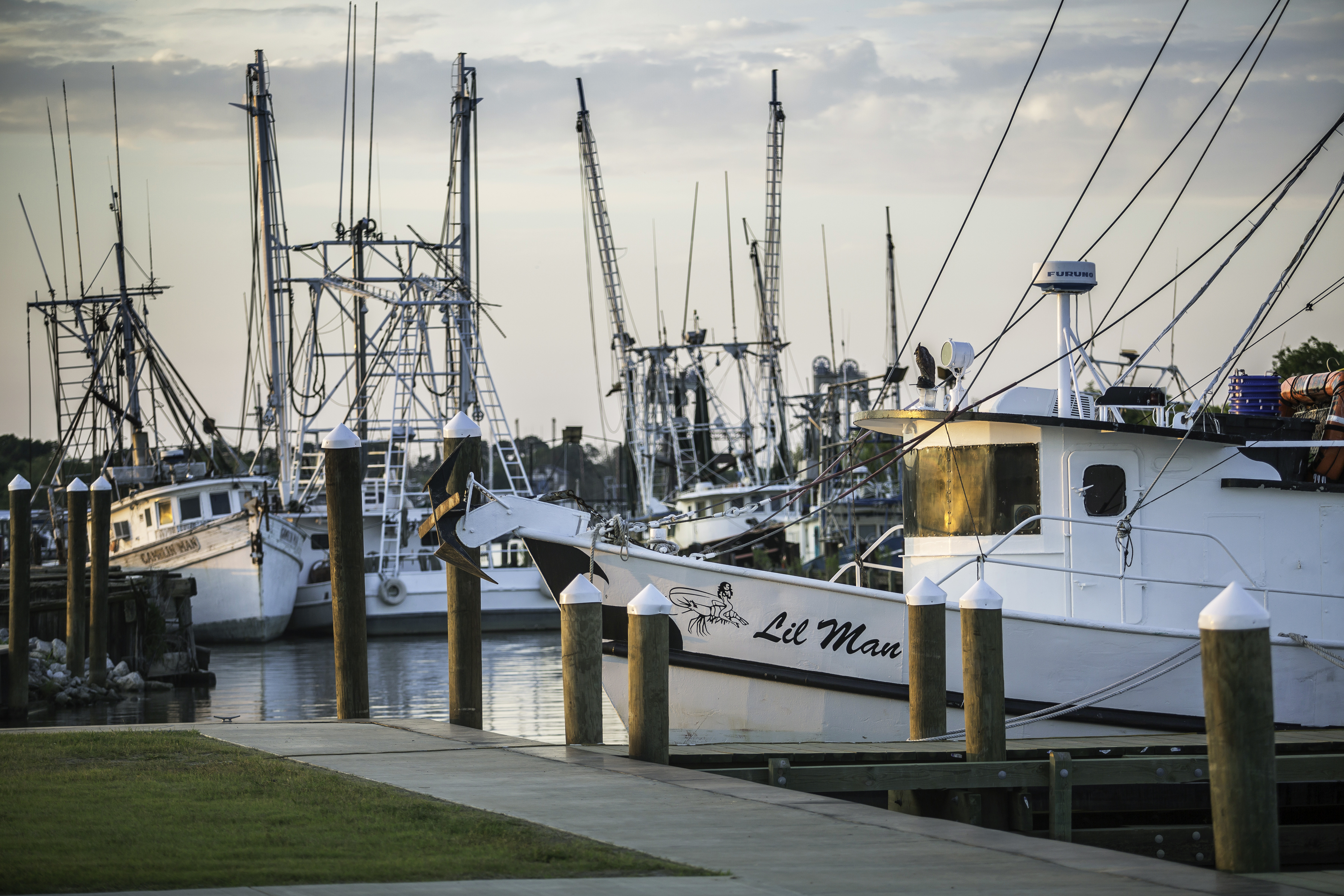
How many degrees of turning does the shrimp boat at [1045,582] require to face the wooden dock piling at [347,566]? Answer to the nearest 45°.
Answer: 0° — it already faces it

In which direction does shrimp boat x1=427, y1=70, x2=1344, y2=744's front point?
to the viewer's left

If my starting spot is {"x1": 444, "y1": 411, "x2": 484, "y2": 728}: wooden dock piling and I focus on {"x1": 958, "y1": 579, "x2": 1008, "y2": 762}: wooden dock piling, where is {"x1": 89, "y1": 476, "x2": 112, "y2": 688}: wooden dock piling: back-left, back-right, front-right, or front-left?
back-left

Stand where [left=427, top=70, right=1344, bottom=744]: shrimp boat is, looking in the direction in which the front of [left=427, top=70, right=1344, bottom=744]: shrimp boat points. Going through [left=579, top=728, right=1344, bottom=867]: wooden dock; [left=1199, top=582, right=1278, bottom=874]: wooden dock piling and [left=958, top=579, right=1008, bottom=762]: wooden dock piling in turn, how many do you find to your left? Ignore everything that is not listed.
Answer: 3

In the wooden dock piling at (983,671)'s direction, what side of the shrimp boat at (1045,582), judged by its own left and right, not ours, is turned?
left

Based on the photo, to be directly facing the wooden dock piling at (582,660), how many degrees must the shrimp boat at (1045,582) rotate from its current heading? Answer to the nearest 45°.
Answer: approximately 45° to its left

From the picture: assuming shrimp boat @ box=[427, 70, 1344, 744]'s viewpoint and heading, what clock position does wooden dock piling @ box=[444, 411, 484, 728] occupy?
The wooden dock piling is roughly at 11 o'clock from the shrimp boat.

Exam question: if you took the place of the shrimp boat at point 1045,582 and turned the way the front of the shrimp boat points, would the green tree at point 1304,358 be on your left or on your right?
on your right

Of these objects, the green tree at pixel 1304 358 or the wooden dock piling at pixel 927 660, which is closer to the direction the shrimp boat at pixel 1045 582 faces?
the wooden dock piling
